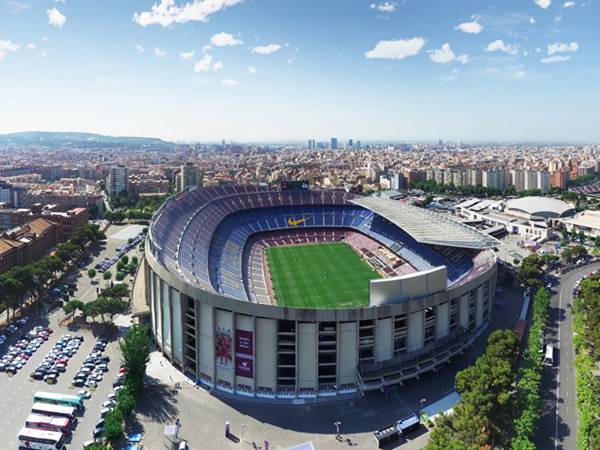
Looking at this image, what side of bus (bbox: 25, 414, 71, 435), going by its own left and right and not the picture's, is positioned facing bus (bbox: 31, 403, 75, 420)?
left

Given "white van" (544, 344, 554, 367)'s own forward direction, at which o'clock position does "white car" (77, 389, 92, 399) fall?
The white car is roughly at 2 o'clock from the white van.

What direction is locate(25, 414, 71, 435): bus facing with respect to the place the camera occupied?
facing to the right of the viewer

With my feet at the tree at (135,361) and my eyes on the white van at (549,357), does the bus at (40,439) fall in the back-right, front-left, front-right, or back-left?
back-right

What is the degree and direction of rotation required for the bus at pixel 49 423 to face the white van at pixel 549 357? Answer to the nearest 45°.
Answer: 0° — it already faces it

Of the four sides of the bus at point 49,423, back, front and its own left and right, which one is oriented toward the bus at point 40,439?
right

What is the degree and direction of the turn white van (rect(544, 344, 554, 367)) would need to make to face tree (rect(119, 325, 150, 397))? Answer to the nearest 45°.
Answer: approximately 45° to its right

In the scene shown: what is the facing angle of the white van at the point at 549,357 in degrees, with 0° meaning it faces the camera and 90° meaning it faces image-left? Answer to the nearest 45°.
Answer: approximately 0°

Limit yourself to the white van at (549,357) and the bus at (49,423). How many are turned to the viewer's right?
1
